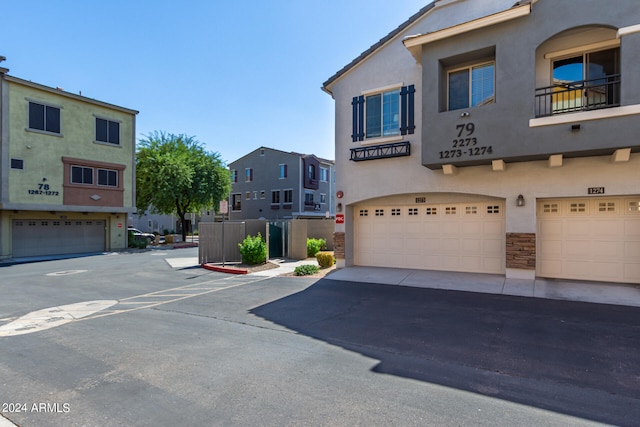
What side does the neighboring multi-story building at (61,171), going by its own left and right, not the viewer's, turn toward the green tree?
left

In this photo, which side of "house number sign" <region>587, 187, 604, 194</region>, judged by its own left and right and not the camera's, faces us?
front

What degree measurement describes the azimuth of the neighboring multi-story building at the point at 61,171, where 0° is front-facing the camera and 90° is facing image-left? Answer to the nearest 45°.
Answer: approximately 315°

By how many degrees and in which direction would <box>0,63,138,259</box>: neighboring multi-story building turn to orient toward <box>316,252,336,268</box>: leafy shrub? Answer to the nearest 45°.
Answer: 0° — it already faces it

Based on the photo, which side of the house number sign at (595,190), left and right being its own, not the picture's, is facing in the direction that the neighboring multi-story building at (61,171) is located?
right

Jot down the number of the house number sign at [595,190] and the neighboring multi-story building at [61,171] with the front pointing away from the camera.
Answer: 0

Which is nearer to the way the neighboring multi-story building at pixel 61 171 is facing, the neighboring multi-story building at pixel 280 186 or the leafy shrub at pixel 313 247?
the leafy shrub

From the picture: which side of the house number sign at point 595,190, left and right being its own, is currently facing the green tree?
right
